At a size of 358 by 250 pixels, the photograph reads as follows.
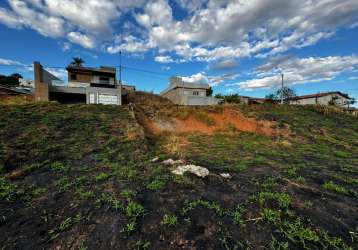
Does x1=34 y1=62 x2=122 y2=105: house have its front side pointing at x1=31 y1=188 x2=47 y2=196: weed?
yes

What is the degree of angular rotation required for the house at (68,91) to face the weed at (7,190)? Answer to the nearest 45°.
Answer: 0° — it already faces it

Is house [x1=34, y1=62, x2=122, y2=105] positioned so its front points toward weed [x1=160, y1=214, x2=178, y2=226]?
yes

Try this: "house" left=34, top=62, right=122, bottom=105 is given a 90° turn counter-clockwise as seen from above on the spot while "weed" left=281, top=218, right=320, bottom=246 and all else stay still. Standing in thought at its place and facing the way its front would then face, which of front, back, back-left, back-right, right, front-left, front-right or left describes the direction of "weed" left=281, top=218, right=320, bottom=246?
right

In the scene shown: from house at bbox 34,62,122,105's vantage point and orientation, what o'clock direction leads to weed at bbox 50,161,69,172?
The weed is roughly at 12 o'clock from the house.

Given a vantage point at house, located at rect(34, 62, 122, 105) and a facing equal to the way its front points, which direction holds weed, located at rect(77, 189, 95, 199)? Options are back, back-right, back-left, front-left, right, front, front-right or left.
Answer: front

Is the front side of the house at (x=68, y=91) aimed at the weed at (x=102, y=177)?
yes

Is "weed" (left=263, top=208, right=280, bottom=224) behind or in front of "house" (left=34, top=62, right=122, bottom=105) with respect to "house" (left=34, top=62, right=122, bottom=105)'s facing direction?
in front

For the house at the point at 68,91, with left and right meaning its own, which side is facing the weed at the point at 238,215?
front

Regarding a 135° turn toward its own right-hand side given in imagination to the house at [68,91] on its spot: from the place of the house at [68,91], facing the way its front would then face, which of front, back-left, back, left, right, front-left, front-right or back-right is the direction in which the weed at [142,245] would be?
back-left

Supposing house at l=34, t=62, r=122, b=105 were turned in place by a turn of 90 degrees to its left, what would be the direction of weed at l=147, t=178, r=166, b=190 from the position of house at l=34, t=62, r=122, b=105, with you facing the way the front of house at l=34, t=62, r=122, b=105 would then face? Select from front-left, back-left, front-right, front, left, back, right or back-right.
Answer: right

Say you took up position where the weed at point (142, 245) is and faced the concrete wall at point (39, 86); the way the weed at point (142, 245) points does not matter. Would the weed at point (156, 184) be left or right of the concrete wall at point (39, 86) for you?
right

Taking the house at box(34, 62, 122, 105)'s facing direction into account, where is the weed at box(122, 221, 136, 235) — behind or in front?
in front

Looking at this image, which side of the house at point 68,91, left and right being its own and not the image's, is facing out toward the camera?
front

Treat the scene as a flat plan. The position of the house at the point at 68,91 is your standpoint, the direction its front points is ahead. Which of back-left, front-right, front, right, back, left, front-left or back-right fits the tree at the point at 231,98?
left

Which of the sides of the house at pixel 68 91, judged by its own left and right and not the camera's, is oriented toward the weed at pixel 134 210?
front
